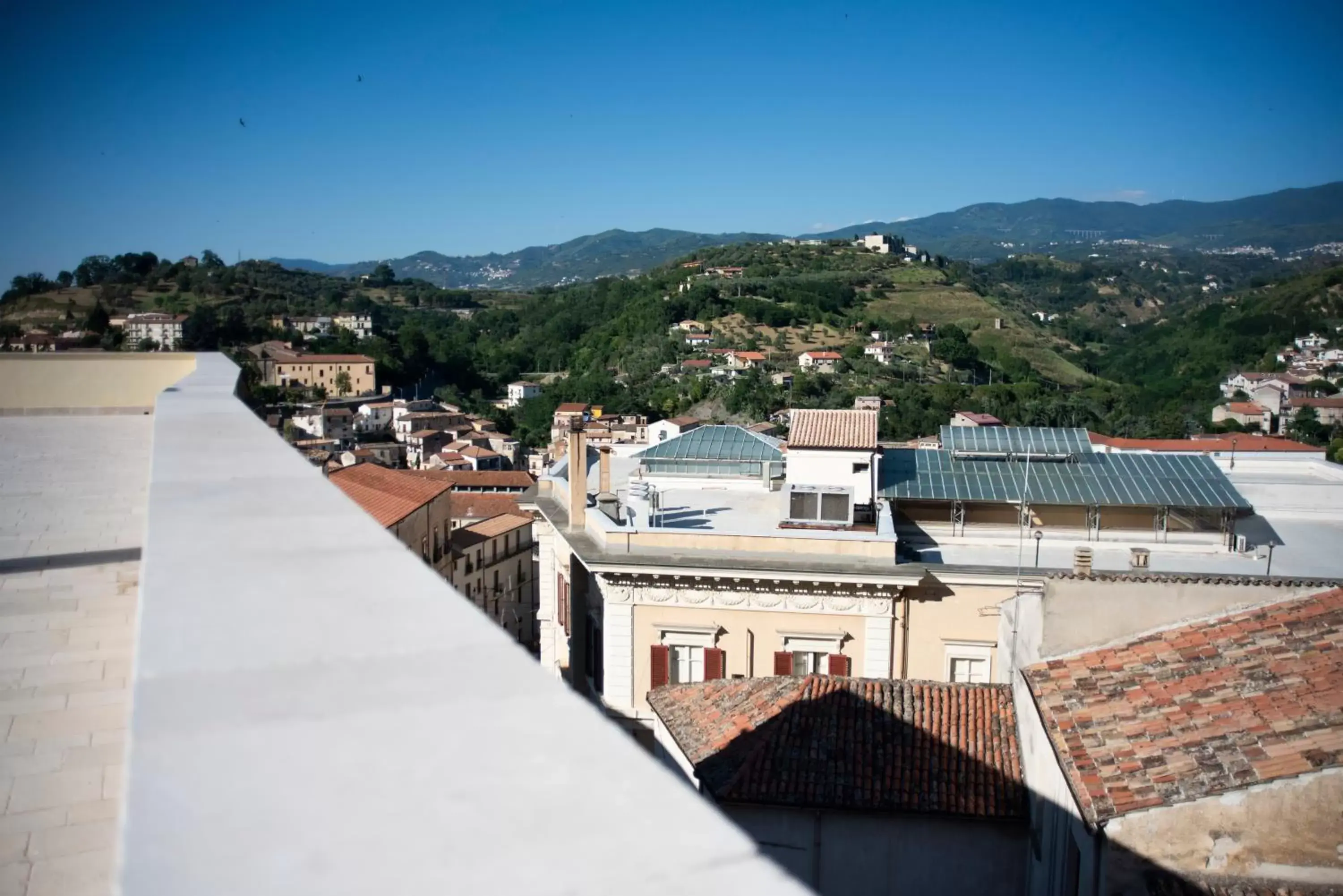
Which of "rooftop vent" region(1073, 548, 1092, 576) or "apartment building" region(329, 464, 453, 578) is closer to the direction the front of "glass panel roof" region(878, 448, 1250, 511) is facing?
the rooftop vent

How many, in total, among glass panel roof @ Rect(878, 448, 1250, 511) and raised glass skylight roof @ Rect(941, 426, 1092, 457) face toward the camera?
2

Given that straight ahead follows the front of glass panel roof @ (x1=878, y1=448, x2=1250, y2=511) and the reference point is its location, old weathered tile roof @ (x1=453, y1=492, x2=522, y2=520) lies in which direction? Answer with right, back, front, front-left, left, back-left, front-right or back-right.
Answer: back-right
